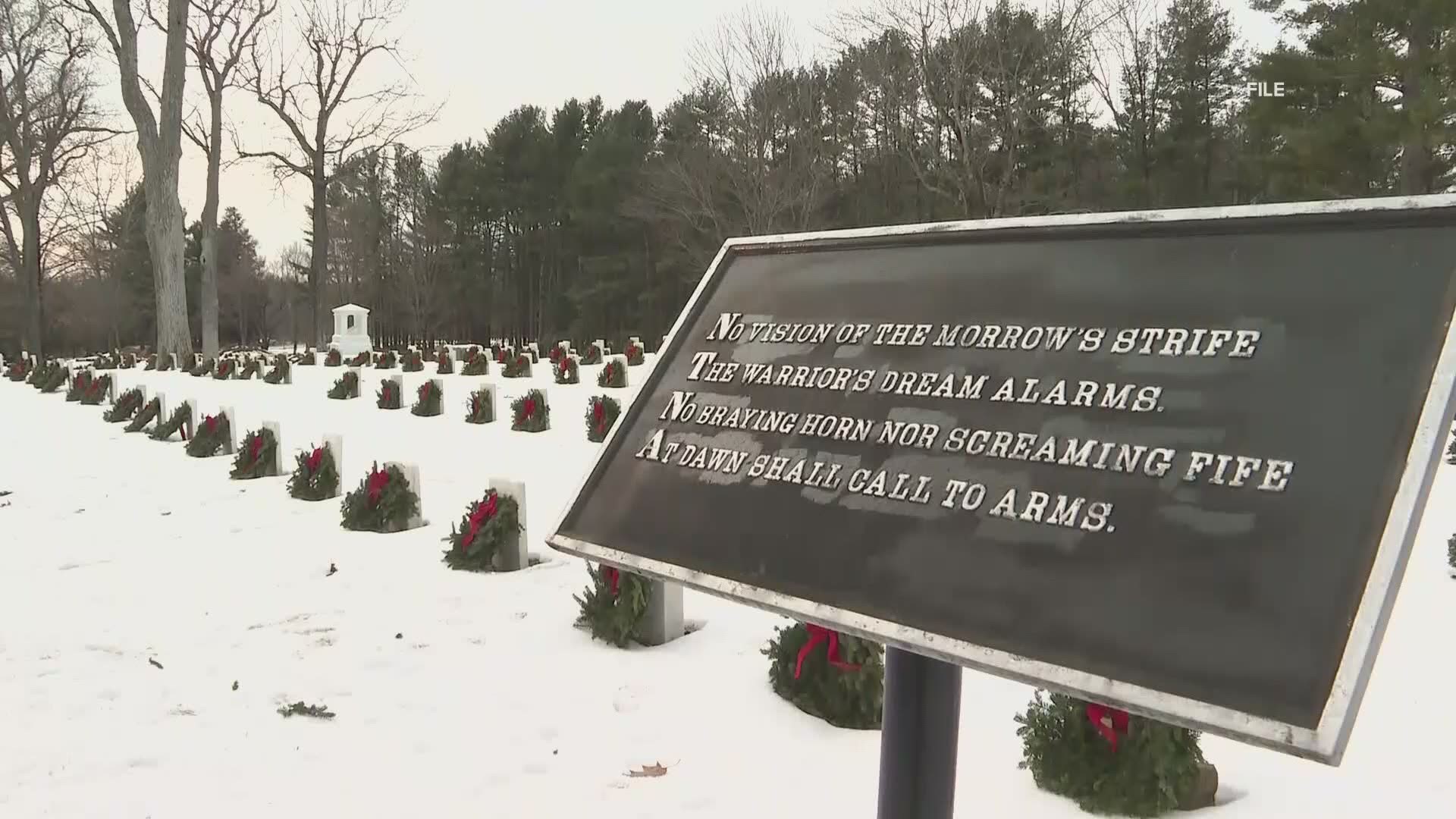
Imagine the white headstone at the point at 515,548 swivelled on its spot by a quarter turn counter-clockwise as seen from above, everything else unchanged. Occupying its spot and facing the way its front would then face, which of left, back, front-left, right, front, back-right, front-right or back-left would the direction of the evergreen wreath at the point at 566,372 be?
back-left

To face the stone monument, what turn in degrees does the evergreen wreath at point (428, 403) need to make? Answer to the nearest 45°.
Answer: approximately 135° to its right

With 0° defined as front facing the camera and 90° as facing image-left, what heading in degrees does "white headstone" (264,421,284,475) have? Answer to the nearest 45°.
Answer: approximately 45°

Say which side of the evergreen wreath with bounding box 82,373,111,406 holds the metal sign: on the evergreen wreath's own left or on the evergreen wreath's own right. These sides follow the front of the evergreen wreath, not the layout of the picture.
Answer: on the evergreen wreath's own left

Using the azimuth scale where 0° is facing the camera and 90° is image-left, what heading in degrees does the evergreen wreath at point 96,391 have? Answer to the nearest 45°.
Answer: approximately 45°
